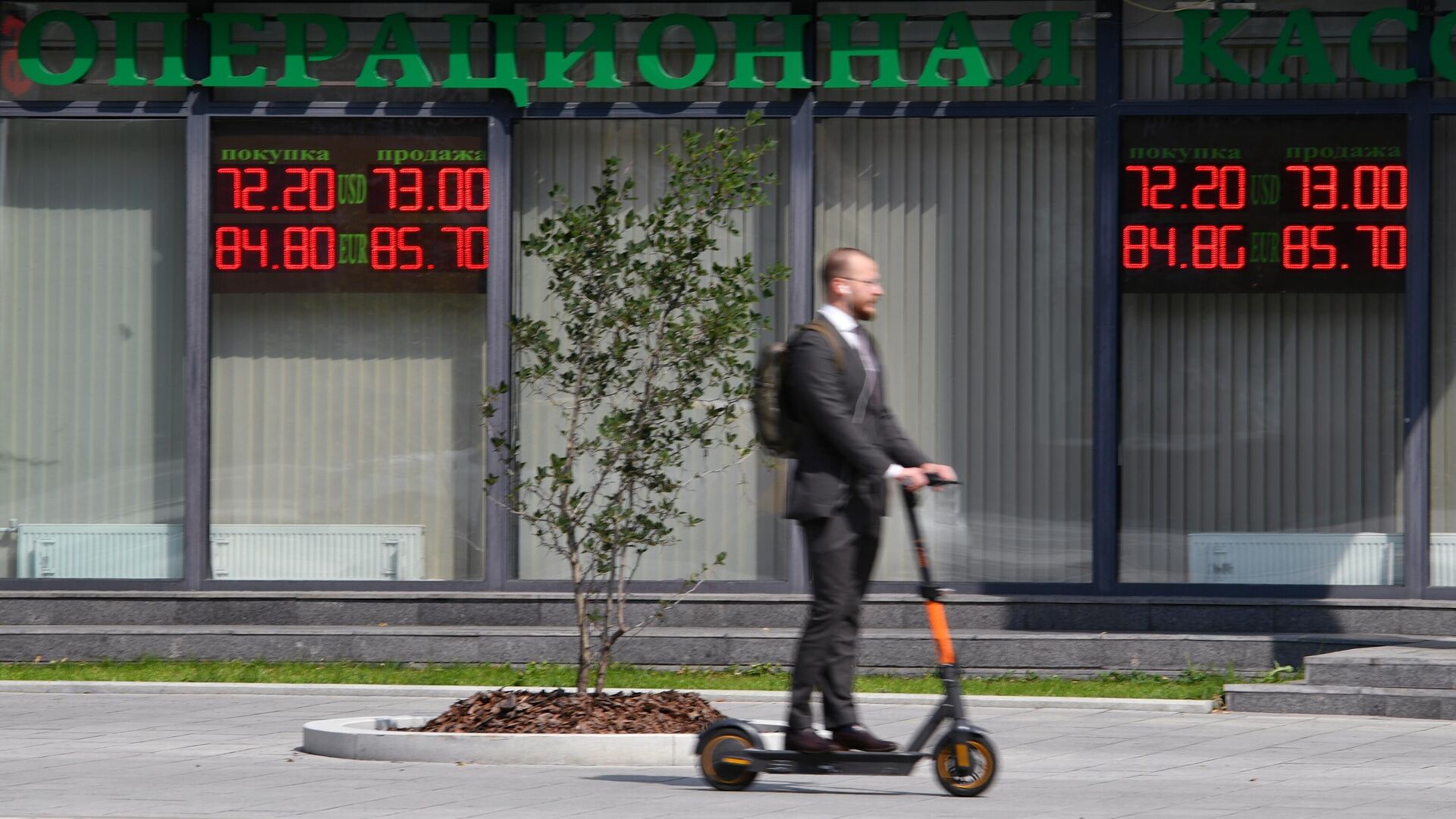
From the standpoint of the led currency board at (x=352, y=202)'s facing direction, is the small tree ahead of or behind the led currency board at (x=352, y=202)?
ahead

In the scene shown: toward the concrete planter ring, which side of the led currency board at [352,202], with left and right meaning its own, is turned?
front

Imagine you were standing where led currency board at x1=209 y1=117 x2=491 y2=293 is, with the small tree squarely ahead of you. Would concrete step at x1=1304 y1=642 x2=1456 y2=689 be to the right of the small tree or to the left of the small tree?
left

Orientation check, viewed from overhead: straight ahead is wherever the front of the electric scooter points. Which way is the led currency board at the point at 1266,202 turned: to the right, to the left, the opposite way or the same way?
to the right

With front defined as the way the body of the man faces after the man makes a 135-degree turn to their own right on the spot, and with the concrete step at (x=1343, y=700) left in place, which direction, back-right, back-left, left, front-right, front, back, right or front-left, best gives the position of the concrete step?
back

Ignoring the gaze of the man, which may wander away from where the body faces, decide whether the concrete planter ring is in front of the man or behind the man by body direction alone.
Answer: behind

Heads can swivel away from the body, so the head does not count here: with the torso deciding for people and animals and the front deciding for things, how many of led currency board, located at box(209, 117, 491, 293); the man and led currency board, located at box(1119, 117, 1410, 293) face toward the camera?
2

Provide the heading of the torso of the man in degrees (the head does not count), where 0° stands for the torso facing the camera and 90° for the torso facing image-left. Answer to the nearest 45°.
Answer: approximately 270°

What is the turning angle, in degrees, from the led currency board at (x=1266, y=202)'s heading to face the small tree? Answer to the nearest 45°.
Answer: approximately 45° to its right

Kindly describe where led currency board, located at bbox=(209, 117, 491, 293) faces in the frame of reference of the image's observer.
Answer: facing the viewer

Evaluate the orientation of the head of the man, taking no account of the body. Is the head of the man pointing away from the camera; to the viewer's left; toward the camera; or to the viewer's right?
to the viewer's right

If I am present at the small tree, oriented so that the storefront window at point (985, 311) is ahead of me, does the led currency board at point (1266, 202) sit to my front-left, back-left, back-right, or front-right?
front-right

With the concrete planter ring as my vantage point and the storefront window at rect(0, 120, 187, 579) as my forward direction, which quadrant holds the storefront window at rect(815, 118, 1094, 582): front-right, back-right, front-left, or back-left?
front-right

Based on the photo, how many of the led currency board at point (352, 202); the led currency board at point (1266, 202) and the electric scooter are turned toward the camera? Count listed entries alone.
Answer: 2

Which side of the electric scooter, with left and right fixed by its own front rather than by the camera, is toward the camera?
right

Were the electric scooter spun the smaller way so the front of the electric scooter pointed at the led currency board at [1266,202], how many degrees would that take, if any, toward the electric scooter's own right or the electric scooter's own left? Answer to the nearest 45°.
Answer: approximately 90° to the electric scooter's own left

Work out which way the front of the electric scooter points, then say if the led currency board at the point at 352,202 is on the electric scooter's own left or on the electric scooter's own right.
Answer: on the electric scooter's own left

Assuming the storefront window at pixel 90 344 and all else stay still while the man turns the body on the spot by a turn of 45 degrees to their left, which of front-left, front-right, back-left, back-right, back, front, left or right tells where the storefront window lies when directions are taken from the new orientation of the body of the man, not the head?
left
